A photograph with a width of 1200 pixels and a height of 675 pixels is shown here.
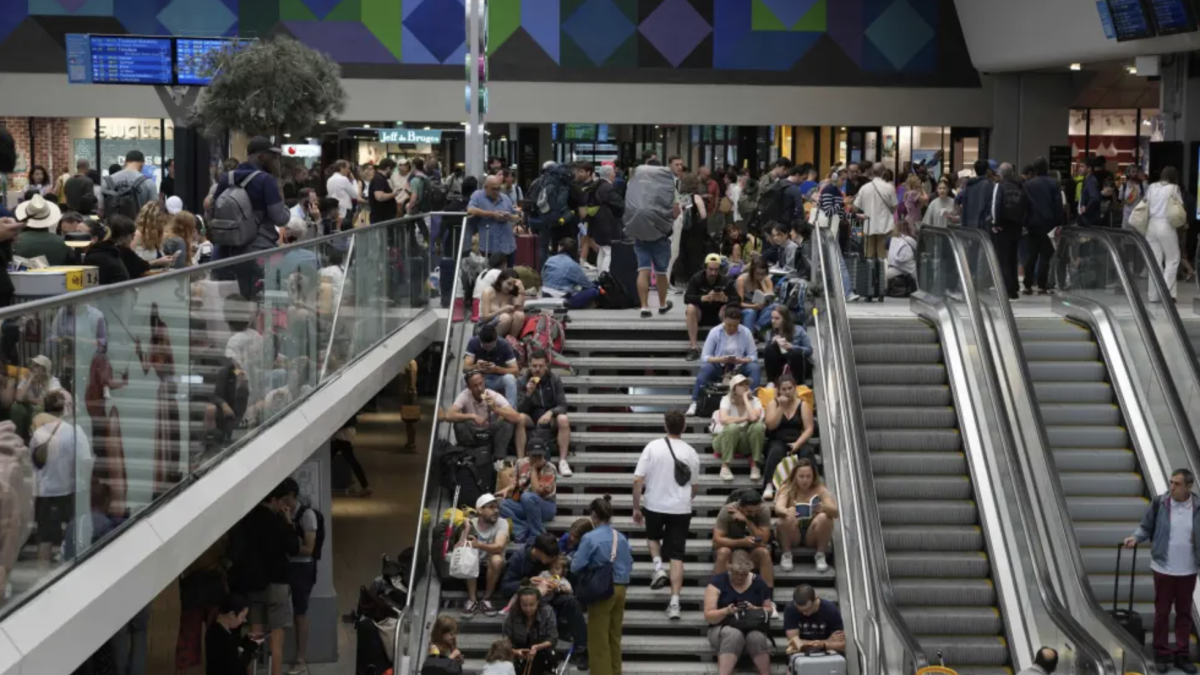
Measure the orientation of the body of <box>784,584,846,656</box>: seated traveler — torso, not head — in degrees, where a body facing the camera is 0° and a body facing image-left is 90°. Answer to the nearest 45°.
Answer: approximately 0°

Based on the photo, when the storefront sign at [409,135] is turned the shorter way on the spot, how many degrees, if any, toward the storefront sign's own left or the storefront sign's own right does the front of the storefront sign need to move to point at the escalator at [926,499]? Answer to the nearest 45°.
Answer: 0° — it already faces it

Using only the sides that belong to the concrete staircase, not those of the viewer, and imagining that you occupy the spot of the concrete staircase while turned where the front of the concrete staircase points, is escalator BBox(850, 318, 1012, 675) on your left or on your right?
on your left

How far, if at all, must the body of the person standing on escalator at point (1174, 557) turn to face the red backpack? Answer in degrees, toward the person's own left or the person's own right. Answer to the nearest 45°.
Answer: approximately 90° to the person's own right

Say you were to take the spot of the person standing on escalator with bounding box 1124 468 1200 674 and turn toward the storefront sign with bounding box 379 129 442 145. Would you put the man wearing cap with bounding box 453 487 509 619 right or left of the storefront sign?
left

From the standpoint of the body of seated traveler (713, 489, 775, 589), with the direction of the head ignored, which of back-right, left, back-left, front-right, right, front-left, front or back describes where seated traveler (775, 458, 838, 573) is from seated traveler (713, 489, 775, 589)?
back-left

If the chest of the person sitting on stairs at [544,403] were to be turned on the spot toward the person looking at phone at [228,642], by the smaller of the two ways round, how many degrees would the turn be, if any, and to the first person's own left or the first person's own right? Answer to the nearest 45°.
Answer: approximately 45° to the first person's own right

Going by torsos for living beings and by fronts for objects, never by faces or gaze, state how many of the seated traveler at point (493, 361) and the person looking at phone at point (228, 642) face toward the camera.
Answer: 1

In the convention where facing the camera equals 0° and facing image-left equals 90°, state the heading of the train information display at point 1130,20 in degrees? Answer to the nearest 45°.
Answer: approximately 45°
